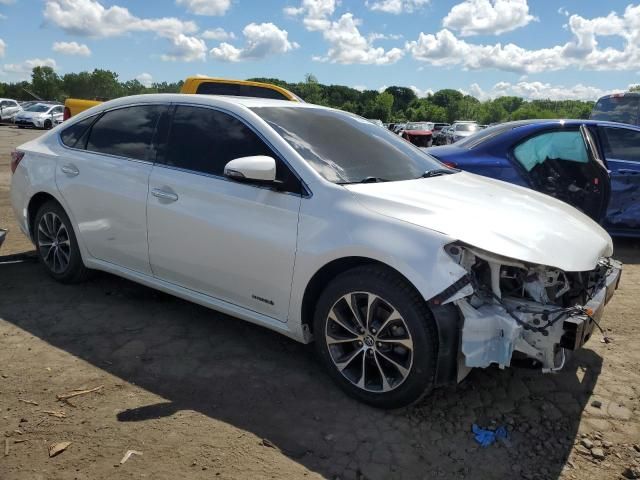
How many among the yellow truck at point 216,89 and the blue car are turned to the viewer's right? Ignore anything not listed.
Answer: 2

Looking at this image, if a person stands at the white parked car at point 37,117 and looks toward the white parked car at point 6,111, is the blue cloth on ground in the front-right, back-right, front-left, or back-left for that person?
back-left

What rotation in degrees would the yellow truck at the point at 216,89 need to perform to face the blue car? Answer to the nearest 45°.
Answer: approximately 45° to its right

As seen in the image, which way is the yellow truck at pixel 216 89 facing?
to the viewer's right

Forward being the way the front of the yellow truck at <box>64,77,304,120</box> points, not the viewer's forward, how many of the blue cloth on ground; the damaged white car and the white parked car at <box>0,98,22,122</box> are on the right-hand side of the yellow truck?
2

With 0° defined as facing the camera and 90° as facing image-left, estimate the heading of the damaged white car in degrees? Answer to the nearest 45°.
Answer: approximately 315°

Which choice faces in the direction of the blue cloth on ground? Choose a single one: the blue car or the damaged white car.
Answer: the damaged white car

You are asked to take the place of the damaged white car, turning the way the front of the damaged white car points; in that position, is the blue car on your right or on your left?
on your left

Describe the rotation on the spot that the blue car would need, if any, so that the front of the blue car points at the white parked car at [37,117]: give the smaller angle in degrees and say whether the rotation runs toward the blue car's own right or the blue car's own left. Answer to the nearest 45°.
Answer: approximately 135° to the blue car's own left

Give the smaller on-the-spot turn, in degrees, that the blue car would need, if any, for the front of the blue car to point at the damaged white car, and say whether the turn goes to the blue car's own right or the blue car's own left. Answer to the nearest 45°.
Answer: approximately 90° to the blue car's own right

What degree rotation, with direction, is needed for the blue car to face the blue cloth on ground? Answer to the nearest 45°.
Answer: approximately 90° to its right

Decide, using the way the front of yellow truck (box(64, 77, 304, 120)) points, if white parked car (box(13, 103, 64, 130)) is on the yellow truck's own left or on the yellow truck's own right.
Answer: on the yellow truck's own left
